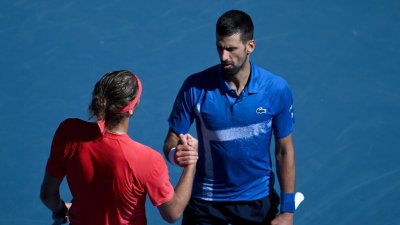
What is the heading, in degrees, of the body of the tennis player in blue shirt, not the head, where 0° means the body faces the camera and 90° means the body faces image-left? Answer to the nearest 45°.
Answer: approximately 0°
